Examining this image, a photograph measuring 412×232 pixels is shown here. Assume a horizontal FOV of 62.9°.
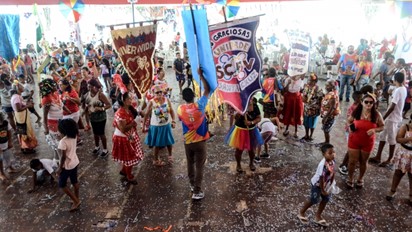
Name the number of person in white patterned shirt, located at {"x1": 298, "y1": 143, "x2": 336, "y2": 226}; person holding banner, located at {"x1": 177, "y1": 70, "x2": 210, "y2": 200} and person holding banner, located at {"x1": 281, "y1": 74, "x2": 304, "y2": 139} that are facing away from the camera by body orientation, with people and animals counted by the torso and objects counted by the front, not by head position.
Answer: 1

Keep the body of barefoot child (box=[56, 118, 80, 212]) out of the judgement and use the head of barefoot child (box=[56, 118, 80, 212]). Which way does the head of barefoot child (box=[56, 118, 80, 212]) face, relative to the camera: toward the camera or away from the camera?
away from the camera

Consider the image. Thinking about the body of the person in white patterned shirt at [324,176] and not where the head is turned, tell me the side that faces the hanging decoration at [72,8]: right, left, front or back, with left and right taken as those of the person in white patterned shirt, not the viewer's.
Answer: back

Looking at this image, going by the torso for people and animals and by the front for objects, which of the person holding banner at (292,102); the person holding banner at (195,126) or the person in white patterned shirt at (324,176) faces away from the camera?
the person holding banner at (195,126)

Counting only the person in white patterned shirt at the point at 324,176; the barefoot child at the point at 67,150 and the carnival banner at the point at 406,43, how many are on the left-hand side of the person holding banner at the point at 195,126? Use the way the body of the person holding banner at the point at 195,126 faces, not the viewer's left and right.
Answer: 1

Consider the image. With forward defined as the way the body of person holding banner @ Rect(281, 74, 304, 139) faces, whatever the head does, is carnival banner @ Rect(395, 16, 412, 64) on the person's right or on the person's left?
on the person's left

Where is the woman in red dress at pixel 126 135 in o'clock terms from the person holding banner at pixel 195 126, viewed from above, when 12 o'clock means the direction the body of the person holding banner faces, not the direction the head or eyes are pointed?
The woman in red dress is roughly at 10 o'clock from the person holding banner.

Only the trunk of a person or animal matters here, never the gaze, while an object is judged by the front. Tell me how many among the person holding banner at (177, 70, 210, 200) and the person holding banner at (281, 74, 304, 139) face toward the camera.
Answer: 1

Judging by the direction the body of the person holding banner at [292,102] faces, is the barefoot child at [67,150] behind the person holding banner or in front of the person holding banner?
in front

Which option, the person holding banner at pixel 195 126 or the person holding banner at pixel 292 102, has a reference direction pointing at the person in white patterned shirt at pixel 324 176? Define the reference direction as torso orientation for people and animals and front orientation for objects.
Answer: the person holding banner at pixel 292 102

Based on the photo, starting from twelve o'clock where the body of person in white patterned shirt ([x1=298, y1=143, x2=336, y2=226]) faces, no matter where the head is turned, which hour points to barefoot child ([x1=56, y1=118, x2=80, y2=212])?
barefoot child ([x1=56, y1=118, x2=80, y2=212]) is roughly at 4 o'clock from person in white patterned shirt ([x1=298, y1=143, x2=336, y2=226]).

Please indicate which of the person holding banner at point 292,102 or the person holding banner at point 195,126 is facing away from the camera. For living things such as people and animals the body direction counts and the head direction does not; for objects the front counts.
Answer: the person holding banner at point 195,126

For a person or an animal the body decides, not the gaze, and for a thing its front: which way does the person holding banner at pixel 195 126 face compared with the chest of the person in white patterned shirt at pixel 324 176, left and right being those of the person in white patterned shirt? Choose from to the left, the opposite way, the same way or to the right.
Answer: the opposite way

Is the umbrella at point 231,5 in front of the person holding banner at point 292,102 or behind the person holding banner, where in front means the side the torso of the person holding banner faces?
behind

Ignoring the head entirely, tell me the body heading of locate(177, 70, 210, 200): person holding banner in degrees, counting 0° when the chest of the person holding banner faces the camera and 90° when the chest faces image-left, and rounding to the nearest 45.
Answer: approximately 180°
